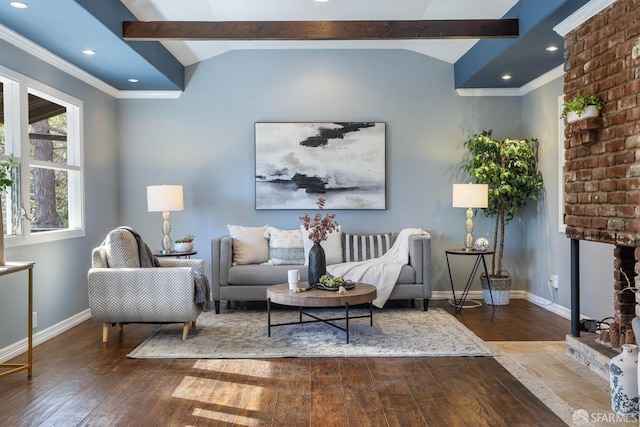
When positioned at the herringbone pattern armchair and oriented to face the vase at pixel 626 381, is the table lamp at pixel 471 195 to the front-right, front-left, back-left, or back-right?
front-left

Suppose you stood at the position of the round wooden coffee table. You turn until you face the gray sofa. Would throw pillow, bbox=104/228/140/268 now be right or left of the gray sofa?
left

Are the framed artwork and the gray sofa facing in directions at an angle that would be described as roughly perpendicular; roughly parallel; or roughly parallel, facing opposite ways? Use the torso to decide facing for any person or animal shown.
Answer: roughly parallel

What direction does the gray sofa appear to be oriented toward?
toward the camera

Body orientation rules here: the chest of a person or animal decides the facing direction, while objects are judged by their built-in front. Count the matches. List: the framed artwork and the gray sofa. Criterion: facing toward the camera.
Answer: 2

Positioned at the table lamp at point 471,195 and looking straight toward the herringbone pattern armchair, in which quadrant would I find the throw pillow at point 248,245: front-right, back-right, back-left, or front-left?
front-right

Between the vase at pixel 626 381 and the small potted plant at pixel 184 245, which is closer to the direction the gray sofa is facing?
the vase

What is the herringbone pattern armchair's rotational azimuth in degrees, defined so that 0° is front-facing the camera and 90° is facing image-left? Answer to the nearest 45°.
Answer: approximately 270°

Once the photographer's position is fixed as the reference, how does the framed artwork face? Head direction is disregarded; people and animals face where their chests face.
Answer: facing the viewer
